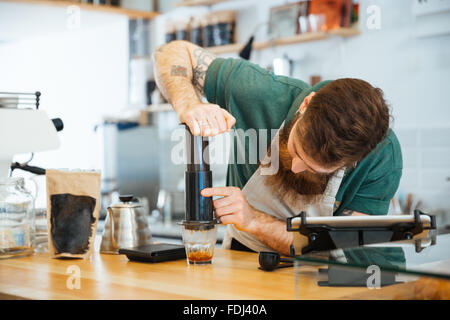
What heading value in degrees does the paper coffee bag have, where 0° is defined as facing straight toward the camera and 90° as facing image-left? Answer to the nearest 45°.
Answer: approximately 0°

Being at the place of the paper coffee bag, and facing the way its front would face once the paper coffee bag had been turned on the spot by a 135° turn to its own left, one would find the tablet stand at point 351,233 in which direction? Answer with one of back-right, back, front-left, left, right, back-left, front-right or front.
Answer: right

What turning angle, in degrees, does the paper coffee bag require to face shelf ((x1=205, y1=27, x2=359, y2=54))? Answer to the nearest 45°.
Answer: approximately 135° to its left

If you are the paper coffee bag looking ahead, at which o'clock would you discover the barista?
The barista is roughly at 9 o'clock from the paper coffee bag.

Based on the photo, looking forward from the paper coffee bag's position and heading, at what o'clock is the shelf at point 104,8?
The shelf is roughly at 6 o'clock from the paper coffee bag.

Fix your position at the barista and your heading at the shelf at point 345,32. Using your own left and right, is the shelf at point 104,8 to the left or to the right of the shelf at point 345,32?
left

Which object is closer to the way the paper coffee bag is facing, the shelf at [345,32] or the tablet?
the tablet

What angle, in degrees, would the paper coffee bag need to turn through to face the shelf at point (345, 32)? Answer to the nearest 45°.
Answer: approximately 135° to its left

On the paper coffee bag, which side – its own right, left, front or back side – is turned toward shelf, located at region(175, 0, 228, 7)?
back
